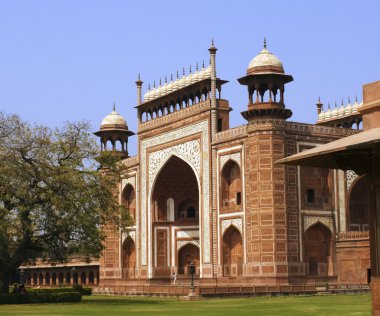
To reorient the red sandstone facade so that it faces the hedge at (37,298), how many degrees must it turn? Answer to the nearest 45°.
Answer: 0° — it already faces it

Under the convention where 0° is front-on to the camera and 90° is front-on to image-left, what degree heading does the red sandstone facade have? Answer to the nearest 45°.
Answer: approximately 45°
